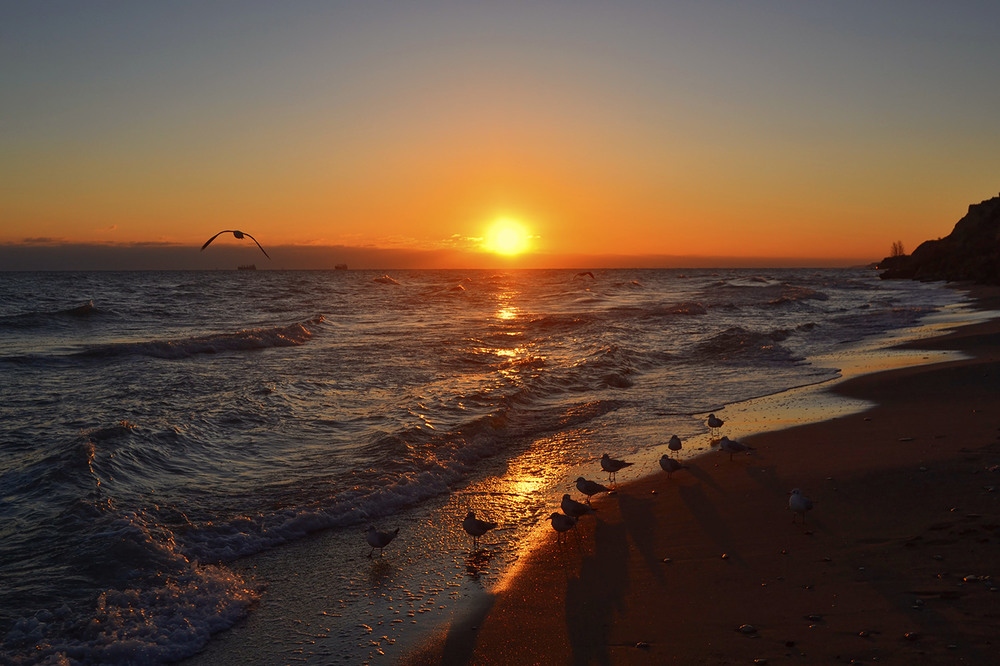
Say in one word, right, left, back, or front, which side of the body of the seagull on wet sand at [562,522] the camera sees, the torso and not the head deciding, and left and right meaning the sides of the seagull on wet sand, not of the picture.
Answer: left

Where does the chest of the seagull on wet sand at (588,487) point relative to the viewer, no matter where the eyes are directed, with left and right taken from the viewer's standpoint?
facing to the left of the viewer

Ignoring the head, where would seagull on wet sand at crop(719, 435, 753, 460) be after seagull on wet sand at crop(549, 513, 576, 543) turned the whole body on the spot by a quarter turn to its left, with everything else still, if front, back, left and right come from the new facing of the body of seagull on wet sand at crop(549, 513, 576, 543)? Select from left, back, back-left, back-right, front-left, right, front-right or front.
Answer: back-left

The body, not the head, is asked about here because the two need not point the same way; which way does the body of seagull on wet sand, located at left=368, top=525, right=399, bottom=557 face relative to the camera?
to the viewer's left

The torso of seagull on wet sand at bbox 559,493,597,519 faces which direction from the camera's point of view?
to the viewer's left

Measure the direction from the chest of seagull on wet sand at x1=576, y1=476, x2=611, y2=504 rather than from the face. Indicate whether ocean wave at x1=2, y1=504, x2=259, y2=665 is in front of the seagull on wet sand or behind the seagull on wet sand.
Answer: in front

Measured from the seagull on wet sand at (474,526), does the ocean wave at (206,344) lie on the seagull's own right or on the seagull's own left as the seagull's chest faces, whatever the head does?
on the seagull's own right

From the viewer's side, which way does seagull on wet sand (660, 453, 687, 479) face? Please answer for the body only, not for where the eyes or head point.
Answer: to the viewer's left

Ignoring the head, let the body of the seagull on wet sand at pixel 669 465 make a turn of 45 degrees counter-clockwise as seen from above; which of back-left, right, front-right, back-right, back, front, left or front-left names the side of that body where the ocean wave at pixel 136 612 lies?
front

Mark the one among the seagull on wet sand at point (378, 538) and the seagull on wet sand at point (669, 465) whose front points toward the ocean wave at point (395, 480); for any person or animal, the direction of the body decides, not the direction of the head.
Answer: the seagull on wet sand at point (669, 465)

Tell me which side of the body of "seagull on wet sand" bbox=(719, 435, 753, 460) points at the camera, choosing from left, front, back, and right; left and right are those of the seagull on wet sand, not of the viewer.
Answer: left

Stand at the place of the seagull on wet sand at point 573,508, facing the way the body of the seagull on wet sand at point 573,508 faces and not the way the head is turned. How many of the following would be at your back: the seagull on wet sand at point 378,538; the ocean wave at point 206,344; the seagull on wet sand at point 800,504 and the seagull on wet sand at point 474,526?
1

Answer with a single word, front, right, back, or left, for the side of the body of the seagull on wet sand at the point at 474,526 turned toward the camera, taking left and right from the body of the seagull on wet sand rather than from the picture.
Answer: left

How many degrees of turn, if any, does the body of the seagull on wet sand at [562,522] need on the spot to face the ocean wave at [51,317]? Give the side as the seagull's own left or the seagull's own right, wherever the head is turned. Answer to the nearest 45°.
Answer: approximately 45° to the seagull's own right

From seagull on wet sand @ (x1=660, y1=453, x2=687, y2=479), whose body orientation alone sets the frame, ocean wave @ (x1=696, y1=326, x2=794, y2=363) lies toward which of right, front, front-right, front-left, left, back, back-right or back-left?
right
